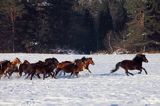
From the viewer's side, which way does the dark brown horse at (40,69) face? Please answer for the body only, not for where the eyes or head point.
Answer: to the viewer's right
